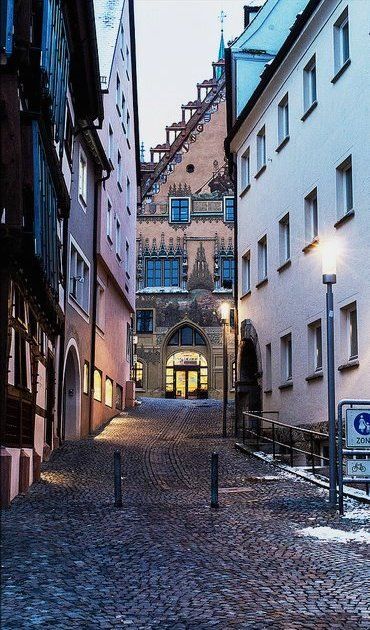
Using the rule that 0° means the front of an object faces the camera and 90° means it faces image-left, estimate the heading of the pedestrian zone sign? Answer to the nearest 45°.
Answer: approximately 0°

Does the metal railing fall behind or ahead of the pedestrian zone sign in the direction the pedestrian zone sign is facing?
behind
